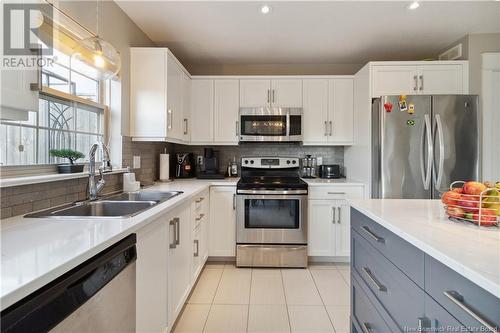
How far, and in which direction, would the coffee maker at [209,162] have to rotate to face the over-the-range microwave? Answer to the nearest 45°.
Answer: approximately 90° to its left

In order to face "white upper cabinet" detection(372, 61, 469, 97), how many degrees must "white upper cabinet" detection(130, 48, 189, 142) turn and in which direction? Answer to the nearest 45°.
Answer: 0° — it already faces it

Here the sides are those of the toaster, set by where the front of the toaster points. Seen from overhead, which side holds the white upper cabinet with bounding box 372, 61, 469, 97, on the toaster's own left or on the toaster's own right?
on the toaster's own left

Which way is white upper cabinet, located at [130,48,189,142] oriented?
to the viewer's right

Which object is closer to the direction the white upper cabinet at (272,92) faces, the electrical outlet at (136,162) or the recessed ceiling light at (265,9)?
the recessed ceiling light

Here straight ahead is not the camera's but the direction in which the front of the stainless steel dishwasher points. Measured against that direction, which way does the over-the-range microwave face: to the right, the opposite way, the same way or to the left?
to the right

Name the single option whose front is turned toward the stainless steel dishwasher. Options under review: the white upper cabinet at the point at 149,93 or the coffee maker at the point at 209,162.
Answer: the coffee maker

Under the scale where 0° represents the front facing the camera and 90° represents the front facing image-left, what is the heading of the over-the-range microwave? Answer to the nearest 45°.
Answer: approximately 0°

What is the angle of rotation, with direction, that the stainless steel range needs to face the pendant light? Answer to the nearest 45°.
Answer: approximately 45° to its right

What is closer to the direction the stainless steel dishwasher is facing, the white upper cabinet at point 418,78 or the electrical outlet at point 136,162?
the white upper cabinet
